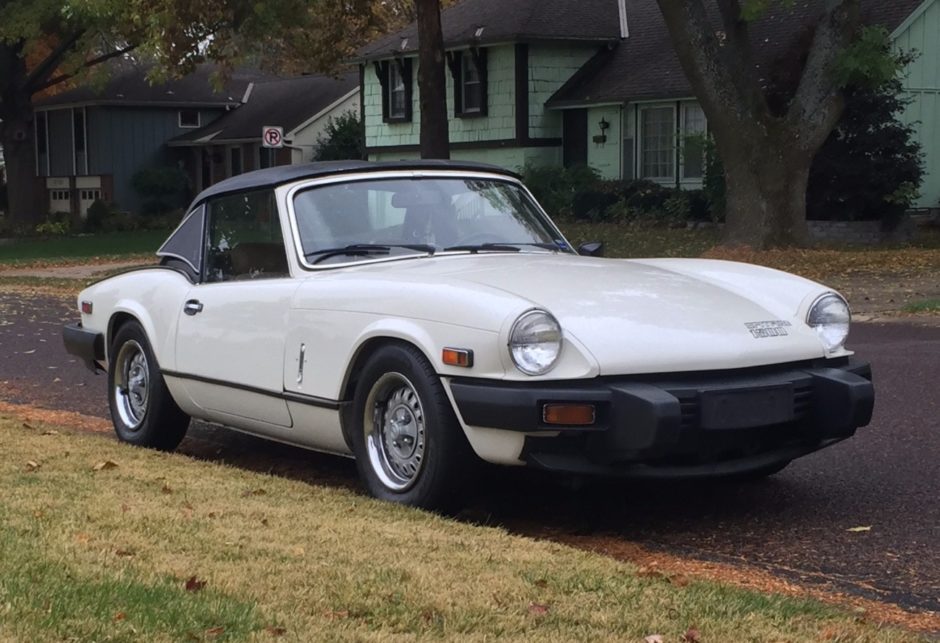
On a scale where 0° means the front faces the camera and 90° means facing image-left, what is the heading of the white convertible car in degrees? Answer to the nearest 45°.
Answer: approximately 315°

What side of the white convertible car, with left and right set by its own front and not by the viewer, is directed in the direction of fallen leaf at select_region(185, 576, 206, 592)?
right

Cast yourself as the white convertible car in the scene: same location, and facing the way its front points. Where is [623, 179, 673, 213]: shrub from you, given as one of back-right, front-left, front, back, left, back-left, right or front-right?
back-left

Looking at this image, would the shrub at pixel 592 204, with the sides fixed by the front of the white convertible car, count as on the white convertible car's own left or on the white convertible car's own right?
on the white convertible car's own left

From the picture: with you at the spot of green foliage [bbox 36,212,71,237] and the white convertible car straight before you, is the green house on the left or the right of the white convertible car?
left

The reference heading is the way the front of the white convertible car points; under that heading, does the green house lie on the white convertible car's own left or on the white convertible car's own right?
on the white convertible car's own left

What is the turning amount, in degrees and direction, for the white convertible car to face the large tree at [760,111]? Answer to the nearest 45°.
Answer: approximately 135° to its left

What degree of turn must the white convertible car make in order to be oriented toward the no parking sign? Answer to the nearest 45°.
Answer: approximately 135° to its left

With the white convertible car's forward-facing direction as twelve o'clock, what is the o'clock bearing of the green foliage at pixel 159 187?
The green foliage is roughly at 7 o'clock from the white convertible car.

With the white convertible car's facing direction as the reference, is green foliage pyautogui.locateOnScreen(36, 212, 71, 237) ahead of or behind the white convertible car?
behind

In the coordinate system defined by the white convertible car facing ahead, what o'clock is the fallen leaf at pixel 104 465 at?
The fallen leaf is roughly at 5 o'clock from the white convertible car.

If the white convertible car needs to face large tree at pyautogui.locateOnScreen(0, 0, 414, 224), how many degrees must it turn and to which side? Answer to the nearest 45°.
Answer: approximately 135° to its left
